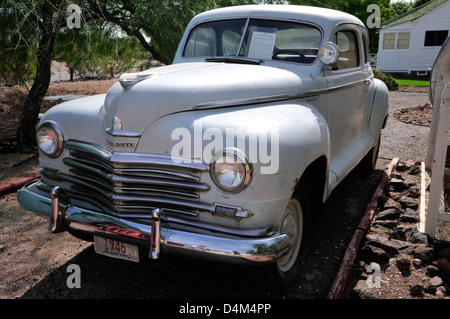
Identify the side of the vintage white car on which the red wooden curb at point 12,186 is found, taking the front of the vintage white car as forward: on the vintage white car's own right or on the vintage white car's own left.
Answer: on the vintage white car's own right

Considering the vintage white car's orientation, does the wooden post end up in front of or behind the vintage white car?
behind

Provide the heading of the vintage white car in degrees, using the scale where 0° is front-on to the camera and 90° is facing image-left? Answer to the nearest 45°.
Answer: approximately 45°

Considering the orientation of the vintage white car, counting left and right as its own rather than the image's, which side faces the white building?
back
